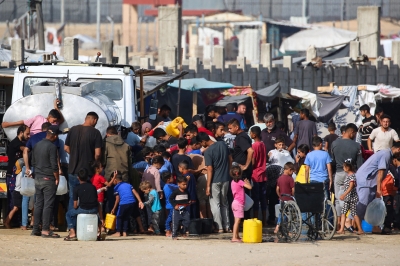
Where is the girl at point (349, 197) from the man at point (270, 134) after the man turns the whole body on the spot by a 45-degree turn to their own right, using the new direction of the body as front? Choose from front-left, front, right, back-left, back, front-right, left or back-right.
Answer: left

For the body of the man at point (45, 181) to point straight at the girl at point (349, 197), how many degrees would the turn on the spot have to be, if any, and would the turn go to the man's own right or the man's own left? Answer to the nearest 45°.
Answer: approximately 45° to the man's own right

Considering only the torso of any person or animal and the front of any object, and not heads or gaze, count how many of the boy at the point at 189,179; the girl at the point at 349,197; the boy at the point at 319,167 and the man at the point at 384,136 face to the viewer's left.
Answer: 2

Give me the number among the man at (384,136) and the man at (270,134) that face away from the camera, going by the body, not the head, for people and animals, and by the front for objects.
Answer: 0

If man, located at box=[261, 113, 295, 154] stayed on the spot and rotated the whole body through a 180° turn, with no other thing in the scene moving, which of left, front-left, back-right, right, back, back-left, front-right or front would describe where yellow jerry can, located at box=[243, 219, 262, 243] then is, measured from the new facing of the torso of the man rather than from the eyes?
back

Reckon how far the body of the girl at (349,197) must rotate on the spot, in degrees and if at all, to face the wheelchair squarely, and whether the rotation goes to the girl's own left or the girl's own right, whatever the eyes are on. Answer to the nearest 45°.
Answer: approximately 45° to the girl's own left

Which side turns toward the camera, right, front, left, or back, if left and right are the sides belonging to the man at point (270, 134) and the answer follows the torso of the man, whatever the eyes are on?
front

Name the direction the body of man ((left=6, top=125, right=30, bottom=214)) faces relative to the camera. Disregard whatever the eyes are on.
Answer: to the viewer's right

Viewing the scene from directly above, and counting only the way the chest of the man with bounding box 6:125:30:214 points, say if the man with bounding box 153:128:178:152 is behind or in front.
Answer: in front

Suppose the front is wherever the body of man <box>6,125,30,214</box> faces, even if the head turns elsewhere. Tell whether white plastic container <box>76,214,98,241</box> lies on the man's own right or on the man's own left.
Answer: on the man's own right

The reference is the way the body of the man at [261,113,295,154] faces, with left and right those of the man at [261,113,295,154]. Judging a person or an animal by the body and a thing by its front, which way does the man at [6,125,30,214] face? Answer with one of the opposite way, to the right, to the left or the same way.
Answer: to the left

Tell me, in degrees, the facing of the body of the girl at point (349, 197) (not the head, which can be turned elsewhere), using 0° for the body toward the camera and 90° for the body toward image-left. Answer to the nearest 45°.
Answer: approximately 90°
